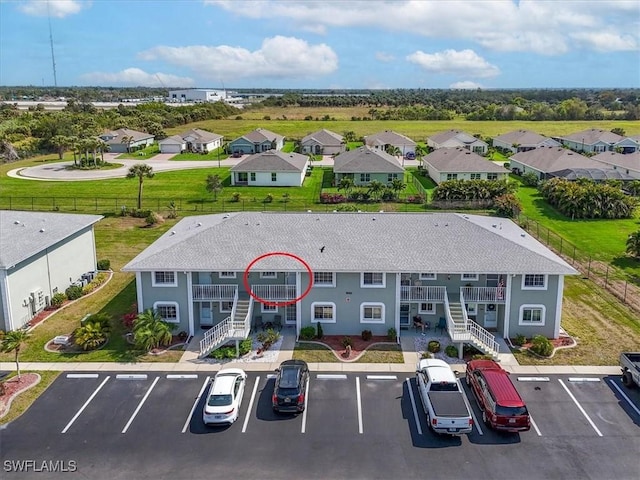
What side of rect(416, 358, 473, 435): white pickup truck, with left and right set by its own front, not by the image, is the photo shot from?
back

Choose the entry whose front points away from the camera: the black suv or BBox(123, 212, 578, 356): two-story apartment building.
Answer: the black suv

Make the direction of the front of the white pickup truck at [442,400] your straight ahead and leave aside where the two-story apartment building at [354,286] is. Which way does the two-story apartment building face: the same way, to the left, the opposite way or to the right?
the opposite way

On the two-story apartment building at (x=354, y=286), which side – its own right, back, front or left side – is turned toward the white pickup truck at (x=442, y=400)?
front

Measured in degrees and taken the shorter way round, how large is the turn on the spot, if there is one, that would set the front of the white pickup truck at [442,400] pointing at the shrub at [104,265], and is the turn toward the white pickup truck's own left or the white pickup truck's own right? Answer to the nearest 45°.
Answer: approximately 45° to the white pickup truck's own left

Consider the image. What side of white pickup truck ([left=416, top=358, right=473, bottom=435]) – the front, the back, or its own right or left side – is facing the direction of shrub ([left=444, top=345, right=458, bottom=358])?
front

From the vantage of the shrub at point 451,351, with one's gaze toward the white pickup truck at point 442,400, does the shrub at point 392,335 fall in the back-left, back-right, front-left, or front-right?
back-right

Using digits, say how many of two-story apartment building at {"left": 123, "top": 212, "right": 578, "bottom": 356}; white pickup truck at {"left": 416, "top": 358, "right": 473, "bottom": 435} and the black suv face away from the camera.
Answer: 2

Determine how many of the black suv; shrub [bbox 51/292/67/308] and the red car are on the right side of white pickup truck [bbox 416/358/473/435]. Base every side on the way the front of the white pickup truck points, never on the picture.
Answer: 1

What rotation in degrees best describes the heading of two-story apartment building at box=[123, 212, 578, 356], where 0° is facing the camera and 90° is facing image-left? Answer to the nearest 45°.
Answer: approximately 0°

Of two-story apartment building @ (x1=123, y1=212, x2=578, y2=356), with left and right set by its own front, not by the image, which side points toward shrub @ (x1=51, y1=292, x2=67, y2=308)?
right

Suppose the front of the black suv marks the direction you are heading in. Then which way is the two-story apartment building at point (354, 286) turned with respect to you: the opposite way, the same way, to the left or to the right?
the opposite way

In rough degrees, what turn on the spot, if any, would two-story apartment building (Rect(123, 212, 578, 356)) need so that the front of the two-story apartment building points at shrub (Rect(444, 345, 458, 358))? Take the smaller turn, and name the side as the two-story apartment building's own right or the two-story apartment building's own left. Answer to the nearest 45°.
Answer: approximately 45° to the two-story apartment building's own left

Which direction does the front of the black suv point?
away from the camera
